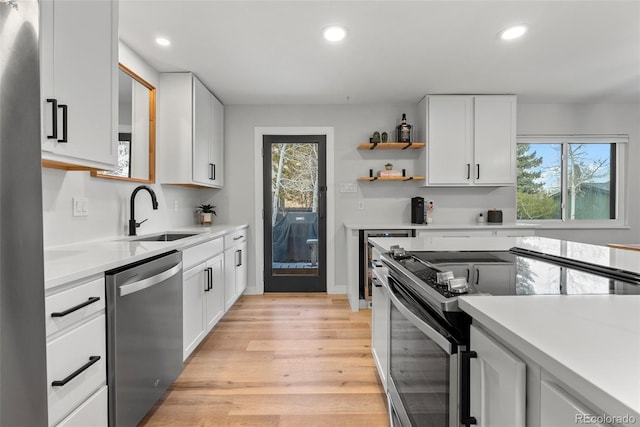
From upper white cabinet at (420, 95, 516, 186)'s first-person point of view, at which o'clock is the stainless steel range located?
The stainless steel range is roughly at 12 o'clock from the upper white cabinet.

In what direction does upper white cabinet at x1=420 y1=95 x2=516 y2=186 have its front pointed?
toward the camera

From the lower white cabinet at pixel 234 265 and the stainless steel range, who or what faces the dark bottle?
the lower white cabinet

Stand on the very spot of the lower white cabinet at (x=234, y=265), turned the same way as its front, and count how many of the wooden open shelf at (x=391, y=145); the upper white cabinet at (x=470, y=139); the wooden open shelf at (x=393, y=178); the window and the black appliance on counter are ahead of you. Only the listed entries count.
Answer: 5

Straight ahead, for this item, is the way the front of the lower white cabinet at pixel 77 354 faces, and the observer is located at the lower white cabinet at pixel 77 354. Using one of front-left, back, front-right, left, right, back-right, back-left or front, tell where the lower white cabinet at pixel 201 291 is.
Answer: left

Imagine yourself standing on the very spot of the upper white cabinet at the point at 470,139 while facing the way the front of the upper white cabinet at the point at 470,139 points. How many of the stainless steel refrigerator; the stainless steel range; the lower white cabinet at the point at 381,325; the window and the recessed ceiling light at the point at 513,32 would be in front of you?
4

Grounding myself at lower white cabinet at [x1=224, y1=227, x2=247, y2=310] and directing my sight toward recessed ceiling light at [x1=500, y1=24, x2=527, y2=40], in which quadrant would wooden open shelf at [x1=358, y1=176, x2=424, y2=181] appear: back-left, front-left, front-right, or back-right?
front-left

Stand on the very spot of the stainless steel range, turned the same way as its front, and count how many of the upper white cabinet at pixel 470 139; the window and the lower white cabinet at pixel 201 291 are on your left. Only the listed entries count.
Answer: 0

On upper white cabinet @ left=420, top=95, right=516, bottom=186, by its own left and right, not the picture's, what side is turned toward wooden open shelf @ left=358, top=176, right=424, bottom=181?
right

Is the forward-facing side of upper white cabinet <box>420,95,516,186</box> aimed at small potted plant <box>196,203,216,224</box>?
no

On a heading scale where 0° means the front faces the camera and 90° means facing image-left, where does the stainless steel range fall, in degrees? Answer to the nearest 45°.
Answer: approximately 45°

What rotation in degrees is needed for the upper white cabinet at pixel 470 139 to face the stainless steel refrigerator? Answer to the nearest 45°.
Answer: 0° — it already faces it

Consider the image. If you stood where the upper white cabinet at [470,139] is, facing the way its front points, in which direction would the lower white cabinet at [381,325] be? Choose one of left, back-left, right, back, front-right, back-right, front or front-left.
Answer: front

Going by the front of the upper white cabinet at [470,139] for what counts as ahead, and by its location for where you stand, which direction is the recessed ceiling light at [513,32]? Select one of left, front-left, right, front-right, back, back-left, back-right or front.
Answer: front

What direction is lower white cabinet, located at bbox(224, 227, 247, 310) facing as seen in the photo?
to the viewer's right

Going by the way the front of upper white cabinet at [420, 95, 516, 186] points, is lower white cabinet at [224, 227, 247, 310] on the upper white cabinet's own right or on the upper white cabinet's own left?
on the upper white cabinet's own right

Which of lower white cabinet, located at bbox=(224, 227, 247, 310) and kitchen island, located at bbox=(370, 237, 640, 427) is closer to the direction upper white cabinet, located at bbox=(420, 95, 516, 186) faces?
the kitchen island

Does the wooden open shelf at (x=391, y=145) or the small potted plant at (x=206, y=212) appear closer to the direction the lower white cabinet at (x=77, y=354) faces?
the wooden open shelf

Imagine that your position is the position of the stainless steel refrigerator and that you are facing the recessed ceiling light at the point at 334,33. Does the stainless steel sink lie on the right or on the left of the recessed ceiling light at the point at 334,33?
left
